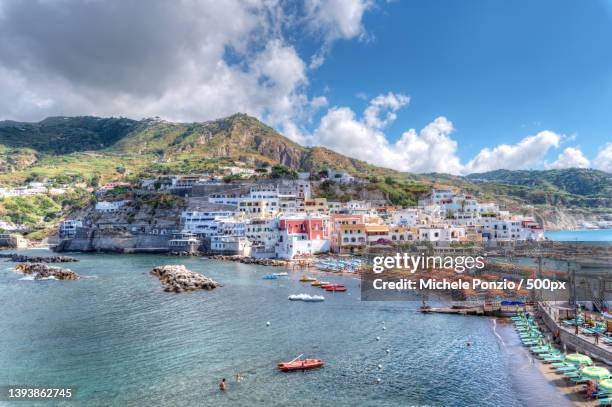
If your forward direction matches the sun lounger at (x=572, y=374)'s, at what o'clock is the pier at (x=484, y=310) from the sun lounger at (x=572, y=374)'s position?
The pier is roughly at 2 o'clock from the sun lounger.

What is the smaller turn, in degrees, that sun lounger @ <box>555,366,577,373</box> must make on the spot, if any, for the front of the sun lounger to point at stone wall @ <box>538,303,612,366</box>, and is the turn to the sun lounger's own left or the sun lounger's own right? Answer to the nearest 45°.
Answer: approximately 90° to the sun lounger's own right

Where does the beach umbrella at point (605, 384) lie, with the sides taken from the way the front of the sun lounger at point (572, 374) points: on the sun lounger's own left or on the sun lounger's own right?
on the sun lounger's own left

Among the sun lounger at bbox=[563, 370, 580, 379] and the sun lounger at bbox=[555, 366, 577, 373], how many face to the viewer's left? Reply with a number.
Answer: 2

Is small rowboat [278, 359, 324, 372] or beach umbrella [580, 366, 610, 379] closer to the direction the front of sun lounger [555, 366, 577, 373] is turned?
the small rowboat

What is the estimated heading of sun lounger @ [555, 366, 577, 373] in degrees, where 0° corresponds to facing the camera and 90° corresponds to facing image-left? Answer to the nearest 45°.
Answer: approximately 90°

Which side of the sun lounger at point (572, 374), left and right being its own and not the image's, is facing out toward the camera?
left
